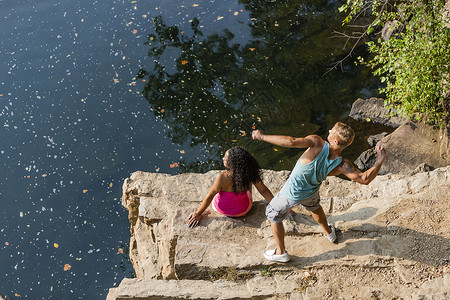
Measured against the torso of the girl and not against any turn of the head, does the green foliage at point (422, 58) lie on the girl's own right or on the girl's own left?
on the girl's own right

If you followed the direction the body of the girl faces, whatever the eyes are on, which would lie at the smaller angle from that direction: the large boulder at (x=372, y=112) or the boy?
the large boulder

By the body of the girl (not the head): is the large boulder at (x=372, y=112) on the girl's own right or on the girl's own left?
on the girl's own right

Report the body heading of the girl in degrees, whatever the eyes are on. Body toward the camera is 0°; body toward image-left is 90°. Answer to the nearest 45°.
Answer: approximately 135°

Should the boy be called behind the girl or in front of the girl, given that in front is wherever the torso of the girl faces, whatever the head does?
behind
